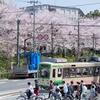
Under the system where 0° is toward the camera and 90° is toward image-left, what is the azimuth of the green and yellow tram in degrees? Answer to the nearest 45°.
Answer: approximately 45°
